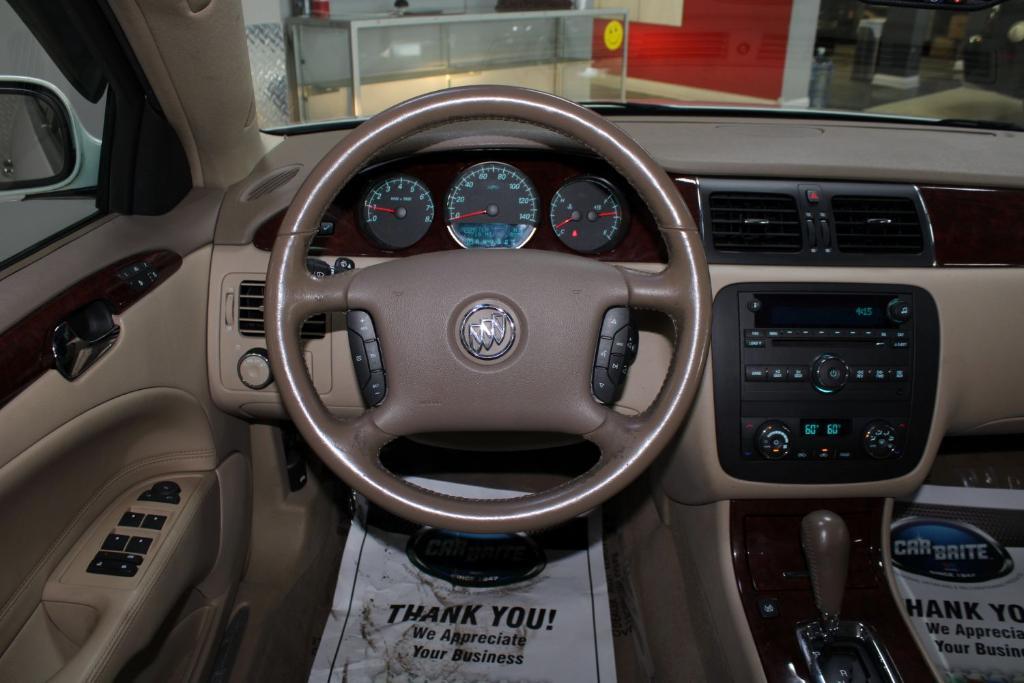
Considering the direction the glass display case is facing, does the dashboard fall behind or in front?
in front

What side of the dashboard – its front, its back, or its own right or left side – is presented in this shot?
front

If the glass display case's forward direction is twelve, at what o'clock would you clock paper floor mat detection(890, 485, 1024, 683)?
The paper floor mat is roughly at 11 o'clock from the glass display case.

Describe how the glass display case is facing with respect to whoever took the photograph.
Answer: facing the viewer

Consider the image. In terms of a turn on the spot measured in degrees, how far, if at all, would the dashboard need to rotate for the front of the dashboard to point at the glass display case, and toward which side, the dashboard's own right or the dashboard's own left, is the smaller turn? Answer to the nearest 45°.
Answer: approximately 135° to the dashboard's own right

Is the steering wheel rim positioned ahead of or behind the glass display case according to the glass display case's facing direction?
ahead

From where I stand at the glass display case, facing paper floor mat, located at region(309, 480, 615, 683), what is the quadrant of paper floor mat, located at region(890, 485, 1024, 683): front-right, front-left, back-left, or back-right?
front-left

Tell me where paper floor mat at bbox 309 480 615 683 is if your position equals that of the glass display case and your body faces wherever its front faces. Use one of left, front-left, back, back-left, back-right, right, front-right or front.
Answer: front

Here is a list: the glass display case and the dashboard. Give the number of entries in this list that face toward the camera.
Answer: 2

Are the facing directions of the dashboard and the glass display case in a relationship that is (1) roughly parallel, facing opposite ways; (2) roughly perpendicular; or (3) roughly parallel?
roughly parallel
